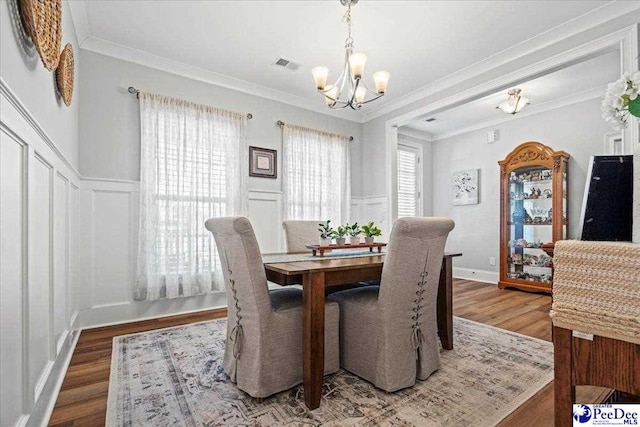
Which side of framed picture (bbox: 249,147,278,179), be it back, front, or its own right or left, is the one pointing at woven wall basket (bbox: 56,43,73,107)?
right

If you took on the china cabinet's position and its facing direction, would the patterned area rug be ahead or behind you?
ahead

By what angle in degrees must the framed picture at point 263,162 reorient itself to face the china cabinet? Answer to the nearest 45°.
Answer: approximately 45° to its left

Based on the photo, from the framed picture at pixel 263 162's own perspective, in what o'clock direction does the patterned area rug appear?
The patterned area rug is roughly at 1 o'clock from the framed picture.

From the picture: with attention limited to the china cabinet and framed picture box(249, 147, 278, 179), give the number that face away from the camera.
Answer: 0

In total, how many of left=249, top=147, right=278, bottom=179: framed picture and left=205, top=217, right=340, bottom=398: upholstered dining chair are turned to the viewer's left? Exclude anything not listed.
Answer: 0

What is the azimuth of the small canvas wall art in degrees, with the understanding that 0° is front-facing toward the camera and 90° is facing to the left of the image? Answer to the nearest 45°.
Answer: approximately 45°

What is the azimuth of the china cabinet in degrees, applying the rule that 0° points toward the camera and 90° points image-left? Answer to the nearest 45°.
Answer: approximately 45°

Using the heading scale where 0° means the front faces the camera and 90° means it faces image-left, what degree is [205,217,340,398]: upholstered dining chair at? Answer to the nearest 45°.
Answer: approximately 225°

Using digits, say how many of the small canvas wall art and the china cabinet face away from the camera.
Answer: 0

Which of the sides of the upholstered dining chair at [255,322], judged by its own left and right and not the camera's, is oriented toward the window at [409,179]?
front

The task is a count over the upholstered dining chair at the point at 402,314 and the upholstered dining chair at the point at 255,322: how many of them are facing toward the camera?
0

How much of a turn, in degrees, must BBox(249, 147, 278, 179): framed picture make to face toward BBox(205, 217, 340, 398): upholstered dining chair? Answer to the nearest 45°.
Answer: approximately 45° to its right
